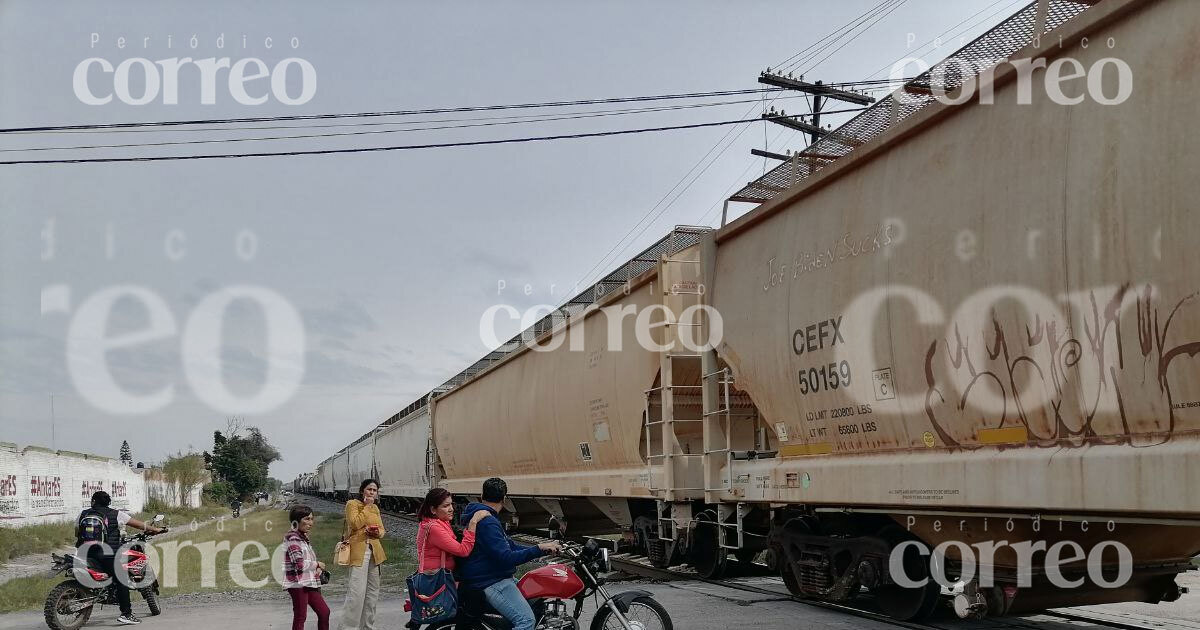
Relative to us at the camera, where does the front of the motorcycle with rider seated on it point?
facing away from the viewer and to the right of the viewer

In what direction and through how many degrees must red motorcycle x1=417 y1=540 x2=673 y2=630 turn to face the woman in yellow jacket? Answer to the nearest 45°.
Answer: approximately 135° to its left

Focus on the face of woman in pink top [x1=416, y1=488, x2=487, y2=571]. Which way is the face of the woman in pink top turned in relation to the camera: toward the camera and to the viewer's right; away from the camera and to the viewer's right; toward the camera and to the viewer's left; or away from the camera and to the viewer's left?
toward the camera and to the viewer's right

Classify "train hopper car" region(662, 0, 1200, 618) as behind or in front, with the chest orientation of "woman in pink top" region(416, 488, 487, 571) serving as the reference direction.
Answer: in front

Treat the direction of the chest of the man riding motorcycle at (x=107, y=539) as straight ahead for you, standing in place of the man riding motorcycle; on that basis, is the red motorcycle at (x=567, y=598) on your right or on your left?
on your right

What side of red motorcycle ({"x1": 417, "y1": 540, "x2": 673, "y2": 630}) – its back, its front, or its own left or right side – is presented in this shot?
right

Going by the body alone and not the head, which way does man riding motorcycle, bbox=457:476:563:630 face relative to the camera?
to the viewer's right

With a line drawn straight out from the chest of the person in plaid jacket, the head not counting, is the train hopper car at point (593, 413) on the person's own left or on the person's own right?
on the person's own left
